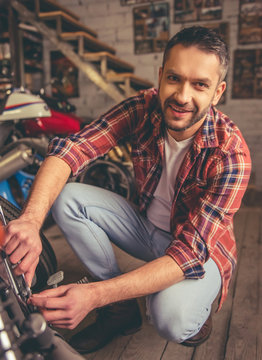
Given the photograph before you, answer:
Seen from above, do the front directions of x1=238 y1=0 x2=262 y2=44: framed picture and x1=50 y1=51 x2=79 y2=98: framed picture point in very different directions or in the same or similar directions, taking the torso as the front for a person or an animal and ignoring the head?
same or similar directions

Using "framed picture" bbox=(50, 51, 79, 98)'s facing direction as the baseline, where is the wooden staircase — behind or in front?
in front

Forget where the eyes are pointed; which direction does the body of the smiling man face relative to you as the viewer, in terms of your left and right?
facing the viewer and to the left of the viewer

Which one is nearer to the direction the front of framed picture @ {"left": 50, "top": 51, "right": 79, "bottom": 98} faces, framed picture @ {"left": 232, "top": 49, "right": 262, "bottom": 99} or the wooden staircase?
the wooden staircase

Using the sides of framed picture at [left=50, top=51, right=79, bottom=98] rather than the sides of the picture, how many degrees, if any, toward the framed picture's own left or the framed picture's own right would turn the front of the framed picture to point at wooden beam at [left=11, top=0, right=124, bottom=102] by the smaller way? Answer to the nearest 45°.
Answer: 0° — it already faces it

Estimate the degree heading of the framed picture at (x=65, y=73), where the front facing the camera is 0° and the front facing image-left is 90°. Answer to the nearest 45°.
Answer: approximately 0°

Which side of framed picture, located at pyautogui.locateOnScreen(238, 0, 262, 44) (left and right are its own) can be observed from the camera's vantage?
front

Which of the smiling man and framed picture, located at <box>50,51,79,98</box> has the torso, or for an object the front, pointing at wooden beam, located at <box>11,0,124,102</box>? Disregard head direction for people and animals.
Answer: the framed picture

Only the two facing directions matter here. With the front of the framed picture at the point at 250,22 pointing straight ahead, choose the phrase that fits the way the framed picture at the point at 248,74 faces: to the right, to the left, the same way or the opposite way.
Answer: the same way

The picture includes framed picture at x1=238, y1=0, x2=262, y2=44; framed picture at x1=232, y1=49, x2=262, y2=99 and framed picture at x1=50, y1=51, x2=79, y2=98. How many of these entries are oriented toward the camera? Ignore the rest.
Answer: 3

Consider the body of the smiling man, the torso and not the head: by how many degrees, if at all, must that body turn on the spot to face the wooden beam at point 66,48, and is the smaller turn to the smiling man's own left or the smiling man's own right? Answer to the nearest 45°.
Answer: approximately 135° to the smiling man's own right

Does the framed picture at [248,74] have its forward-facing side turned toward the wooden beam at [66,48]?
no

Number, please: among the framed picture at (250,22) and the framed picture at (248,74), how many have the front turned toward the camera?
2

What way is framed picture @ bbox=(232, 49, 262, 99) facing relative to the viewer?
toward the camera
